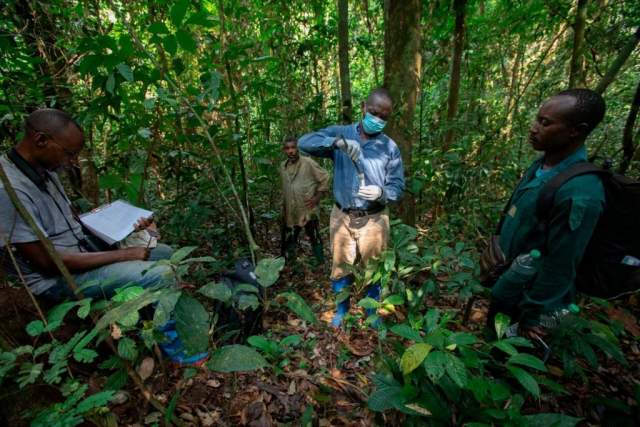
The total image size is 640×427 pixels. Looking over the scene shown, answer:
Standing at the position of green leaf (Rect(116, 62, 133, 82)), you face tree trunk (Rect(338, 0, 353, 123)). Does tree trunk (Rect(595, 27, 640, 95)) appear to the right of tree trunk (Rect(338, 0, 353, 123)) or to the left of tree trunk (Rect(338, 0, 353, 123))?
right

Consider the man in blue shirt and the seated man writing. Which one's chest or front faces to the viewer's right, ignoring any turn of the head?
the seated man writing

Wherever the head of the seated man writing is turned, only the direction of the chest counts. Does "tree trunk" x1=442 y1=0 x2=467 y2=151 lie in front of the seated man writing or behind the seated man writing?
in front

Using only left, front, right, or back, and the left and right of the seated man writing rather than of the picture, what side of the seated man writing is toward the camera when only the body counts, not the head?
right

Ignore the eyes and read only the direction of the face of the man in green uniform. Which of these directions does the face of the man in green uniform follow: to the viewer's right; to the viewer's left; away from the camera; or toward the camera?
to the viewer's left

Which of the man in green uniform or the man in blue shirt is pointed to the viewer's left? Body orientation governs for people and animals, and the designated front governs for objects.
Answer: the man in green uniform

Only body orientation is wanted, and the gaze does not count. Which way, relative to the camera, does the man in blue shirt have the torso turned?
toward the camera

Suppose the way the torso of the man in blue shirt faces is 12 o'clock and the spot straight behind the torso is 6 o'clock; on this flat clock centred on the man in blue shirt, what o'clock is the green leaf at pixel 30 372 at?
The green leaf is roughly at 1 o'clock from the man in blue shirt.

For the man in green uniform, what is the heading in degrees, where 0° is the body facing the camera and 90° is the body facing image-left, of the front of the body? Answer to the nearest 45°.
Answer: approximately 90°

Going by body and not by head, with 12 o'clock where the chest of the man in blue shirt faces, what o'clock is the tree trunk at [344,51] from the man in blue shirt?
The tree trunk is roughly at 6 o'clock from the man in blue shirt.

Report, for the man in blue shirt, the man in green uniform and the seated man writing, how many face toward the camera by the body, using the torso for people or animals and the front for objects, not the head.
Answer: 1

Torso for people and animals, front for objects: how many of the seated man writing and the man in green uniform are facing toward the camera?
0

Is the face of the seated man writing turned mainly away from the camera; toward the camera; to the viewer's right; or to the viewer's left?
to the viewer's right

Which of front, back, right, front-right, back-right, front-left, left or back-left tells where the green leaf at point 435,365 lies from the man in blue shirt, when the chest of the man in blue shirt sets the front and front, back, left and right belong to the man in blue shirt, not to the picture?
front
